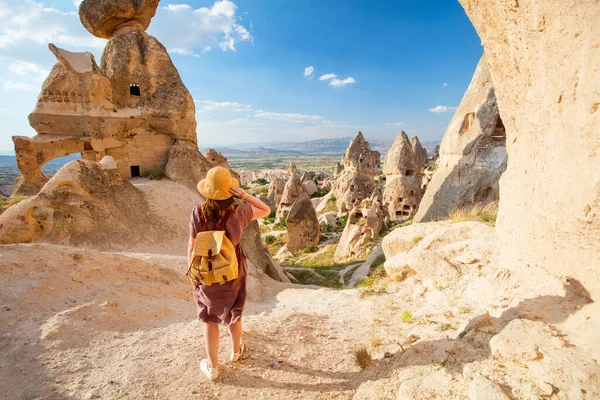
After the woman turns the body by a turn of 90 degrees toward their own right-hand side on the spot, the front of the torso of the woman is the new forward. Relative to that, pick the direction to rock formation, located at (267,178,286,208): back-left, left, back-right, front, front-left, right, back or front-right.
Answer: left

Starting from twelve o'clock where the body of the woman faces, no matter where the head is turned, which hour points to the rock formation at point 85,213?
The rock formation is roughly at 11 o'clock from the woman.

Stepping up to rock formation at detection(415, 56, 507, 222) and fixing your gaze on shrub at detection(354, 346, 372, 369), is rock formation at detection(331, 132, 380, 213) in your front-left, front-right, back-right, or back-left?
back-right

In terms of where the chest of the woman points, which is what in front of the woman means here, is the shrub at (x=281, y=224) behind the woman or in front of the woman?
in front

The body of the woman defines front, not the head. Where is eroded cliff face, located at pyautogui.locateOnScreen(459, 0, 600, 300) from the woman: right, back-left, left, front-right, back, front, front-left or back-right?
right

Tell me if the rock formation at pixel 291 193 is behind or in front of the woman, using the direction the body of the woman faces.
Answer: in front

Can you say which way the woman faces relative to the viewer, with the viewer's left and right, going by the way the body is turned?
facing away from the viewer

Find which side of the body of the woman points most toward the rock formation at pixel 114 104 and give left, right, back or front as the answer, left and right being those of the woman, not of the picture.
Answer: front

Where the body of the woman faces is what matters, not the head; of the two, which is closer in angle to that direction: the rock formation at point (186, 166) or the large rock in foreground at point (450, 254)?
the rock formation

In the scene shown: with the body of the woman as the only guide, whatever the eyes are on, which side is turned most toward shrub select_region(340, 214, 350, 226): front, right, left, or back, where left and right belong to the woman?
front

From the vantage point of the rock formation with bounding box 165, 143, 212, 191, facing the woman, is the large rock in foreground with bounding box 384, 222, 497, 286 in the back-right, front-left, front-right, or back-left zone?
front-left

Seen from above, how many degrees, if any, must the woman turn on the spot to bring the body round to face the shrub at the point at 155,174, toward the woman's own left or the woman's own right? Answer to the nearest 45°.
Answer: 0° — they already face it

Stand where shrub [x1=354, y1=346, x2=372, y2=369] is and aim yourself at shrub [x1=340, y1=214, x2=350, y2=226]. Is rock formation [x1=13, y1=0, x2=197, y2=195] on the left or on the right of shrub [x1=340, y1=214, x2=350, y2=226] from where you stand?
left
